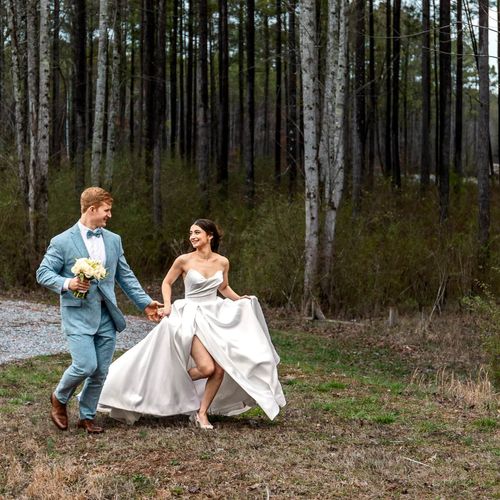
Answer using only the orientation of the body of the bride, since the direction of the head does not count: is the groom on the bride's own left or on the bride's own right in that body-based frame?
on the bride's own right

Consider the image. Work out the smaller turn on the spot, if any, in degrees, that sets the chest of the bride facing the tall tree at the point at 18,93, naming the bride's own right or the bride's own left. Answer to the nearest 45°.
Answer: approximately 180°

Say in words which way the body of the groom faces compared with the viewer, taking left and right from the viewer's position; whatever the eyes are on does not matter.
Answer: facing the viewer and to the right of the viewer

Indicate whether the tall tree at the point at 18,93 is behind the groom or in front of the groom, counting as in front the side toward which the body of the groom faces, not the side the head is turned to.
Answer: behind

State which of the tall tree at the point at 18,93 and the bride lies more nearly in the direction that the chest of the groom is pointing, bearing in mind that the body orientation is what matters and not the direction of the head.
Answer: the bride

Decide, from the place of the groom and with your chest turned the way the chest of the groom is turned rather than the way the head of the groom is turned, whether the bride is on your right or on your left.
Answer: on your left

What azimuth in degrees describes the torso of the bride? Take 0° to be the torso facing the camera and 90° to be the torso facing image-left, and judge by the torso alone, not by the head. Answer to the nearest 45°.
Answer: approximately 0°

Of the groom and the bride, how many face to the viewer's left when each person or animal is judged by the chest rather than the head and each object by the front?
0

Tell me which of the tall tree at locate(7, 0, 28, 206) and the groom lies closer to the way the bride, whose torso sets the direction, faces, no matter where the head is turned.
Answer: the groom
